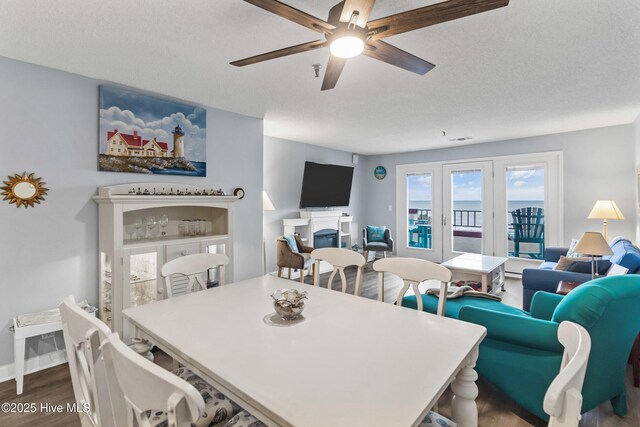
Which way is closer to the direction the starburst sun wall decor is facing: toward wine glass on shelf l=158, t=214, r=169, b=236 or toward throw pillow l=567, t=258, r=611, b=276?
the throw pillow

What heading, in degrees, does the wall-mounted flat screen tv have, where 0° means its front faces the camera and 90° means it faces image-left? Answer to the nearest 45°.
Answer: approximately 315°

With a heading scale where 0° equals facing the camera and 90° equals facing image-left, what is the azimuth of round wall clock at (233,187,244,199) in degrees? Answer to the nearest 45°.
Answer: approximately 315°

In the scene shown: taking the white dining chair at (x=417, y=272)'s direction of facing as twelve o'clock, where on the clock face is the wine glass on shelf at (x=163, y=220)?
The wine glass on shelf is roughly at 2 o'clock from the white dining chair.

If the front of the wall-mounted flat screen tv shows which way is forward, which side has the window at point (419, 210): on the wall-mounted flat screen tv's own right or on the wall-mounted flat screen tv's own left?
on the wall-mounted flat screen tv's own left

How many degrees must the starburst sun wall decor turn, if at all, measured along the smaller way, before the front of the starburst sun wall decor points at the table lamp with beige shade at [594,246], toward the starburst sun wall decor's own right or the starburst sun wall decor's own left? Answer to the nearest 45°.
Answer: approximately 45° to the starburst sun wall decor's own left

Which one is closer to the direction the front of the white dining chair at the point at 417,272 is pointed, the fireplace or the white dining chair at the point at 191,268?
the white dining chair

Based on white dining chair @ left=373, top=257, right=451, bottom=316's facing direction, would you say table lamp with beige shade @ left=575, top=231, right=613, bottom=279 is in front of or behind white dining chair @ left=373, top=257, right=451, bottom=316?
behind

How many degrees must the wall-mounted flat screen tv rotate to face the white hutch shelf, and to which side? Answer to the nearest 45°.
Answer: approximately 90° to its right

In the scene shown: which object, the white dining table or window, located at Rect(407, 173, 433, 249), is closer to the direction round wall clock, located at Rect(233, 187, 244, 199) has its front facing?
the white dining table
